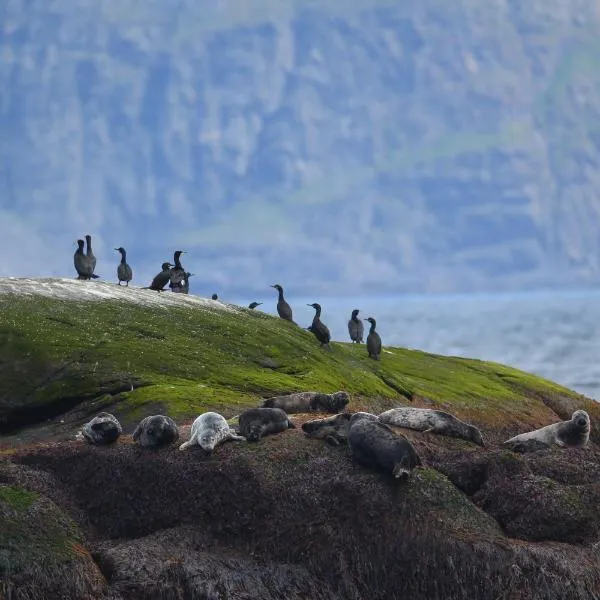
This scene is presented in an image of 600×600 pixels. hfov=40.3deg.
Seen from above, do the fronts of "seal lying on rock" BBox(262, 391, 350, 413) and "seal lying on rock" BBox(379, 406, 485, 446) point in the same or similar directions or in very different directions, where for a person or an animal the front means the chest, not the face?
same or similar directions

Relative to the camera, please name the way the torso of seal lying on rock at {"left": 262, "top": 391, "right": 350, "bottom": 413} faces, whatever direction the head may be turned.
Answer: to the viewer's right

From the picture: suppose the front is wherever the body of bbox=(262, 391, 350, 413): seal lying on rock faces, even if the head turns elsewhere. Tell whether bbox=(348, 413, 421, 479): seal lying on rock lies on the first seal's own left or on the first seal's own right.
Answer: on the first seal's own right

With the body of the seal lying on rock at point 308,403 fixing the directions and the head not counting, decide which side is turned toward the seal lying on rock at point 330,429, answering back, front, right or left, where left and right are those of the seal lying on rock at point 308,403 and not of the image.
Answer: right

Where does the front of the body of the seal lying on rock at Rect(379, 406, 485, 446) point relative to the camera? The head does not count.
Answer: to the viewer's right

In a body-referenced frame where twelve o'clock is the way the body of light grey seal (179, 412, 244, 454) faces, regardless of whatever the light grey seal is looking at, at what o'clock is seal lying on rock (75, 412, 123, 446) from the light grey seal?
The seal lying on rock is roughly at 4 o'clock from the light grey seal.

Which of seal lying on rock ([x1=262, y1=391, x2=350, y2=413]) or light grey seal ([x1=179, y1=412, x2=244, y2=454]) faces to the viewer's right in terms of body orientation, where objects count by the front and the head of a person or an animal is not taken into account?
the seal lying on rock

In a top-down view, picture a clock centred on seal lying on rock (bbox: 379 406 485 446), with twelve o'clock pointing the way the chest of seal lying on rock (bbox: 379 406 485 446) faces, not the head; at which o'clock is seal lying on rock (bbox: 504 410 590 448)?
seal lying on rock (bbox: 504 410 590 448) is roughly at 12 o'clock from seal lying on rock (bbox: 379 406 485 446).
